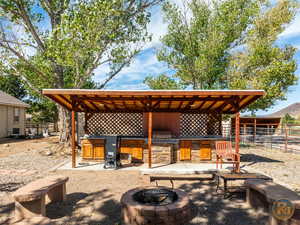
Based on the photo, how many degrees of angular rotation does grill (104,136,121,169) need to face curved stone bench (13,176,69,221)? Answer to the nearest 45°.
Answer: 0° — it already faces it

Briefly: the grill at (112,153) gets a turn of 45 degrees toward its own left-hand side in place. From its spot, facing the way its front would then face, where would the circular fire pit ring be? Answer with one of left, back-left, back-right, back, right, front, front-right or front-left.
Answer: front-right

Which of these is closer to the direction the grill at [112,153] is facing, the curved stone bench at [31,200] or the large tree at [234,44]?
the curved stone bench

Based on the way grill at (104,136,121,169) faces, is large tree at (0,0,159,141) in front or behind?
behind

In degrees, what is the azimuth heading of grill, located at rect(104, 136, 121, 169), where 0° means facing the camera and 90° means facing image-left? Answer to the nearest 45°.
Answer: approximately 0°
